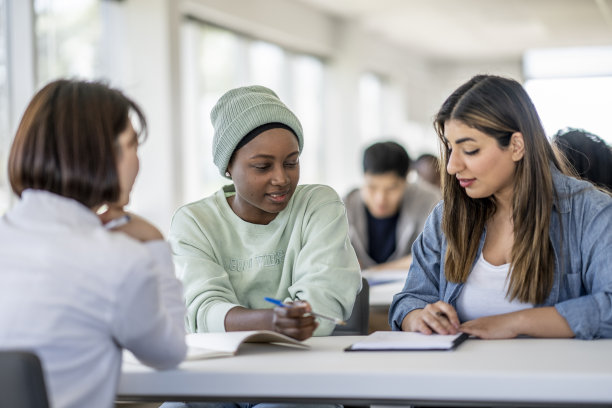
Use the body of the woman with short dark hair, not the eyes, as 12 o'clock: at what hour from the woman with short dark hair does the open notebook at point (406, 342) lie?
The open notebook is roughly at 1 o'clock from the woman with short dark hair.

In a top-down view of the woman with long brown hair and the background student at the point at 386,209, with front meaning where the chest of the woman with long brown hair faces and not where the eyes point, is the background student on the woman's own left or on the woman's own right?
on the woman's own right

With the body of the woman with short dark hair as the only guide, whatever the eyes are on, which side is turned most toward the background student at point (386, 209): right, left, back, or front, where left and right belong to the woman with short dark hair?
front

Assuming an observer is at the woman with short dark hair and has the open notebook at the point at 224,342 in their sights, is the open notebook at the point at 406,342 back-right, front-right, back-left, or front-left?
front-right

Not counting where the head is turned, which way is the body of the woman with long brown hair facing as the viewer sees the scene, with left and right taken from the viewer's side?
facing the viewer and to the left of the viewer

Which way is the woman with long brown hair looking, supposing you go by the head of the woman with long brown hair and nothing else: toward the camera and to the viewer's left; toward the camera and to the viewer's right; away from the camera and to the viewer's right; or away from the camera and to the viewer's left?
toward the camera and to the viewer's left

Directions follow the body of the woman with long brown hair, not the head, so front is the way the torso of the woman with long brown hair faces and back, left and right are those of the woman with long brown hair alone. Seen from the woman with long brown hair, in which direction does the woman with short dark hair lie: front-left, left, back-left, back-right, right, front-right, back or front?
front

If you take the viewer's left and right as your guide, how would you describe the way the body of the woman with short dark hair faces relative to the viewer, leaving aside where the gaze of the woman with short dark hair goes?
facing away from the viewer and to the right of the viewer

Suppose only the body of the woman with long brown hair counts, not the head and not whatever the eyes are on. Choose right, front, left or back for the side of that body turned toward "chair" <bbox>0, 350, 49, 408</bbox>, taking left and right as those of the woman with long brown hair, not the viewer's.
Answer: front

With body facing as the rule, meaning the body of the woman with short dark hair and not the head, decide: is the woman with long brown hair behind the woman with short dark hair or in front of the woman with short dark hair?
in front

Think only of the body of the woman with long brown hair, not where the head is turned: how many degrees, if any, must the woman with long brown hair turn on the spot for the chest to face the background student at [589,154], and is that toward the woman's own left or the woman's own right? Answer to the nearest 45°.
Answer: approximately 135° to the woman's own right

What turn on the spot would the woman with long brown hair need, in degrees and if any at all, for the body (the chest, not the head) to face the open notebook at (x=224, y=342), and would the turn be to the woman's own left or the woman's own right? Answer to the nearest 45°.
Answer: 0° — they already face it
